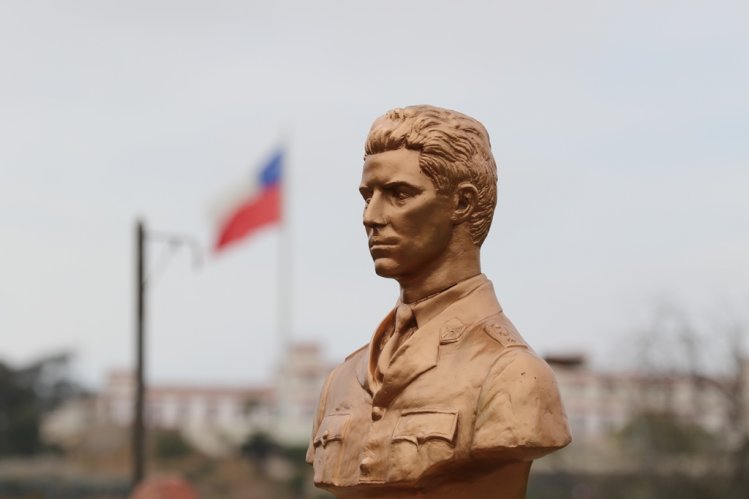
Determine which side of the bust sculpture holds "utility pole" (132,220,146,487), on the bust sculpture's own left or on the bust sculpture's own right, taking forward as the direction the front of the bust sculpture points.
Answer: on the bust sculpture's own right

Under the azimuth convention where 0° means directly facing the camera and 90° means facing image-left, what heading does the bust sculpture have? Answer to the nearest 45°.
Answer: approximately 45°

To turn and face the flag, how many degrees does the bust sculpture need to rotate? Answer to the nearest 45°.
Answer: approximately 135° to its right
